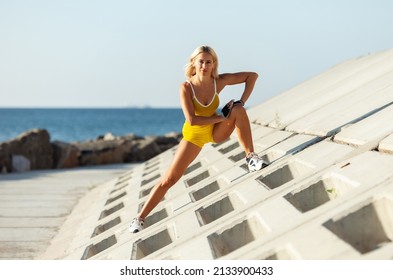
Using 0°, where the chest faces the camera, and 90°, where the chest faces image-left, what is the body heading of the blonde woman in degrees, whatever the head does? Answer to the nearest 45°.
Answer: approximately 0°

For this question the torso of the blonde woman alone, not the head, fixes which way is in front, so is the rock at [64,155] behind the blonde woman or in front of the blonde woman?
behind

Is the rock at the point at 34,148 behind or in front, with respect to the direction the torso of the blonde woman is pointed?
behind
